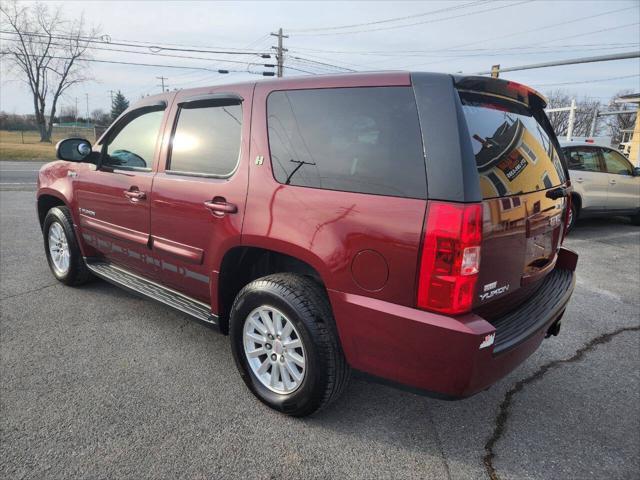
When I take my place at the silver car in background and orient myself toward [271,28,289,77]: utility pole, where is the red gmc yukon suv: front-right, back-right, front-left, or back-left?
back-left

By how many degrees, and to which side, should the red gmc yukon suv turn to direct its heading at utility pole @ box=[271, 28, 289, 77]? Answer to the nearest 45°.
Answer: approximately 45° to its right

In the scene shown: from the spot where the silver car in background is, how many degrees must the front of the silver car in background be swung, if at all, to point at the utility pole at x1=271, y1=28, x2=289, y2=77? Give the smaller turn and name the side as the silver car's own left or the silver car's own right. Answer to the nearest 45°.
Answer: approximately 135° to the silver car's own left

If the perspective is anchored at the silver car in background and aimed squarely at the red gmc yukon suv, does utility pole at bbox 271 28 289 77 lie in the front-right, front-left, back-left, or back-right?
back-right

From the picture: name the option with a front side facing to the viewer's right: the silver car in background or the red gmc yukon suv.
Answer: the silver car in background

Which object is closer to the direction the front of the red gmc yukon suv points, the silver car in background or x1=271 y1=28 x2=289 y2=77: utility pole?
the utility pole

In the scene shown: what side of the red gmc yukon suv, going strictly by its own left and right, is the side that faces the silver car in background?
right

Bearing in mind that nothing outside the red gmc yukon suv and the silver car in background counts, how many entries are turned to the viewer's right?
1

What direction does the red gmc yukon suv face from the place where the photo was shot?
facing away from the viewer and to the left of the viewer

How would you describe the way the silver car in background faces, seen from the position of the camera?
facing to the right of the viewer
